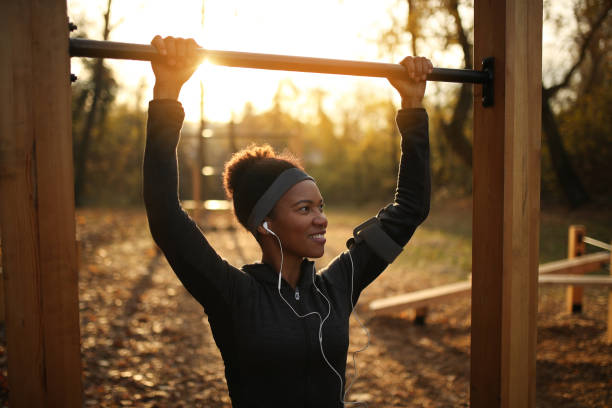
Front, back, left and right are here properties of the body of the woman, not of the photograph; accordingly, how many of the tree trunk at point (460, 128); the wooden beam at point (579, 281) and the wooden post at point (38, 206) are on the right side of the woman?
1

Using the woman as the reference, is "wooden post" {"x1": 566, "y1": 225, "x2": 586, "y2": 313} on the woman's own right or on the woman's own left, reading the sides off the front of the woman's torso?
on the woman's own left

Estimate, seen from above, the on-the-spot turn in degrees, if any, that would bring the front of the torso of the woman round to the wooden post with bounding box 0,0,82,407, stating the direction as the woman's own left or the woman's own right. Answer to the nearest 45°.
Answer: approximately 90° to the woman's own right

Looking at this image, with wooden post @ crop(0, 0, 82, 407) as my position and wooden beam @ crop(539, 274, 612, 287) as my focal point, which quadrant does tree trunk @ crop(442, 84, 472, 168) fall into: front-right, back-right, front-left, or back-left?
front-left

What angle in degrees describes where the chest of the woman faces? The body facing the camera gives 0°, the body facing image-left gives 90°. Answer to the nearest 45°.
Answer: approximately 315°

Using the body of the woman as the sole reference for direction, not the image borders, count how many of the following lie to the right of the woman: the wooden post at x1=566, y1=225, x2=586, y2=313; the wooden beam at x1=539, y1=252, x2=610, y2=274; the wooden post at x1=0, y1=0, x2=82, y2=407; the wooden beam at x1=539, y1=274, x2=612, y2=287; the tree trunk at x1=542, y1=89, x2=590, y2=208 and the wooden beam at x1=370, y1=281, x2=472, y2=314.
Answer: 1

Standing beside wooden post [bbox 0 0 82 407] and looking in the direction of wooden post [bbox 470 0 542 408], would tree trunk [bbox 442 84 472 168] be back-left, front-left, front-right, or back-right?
front-left

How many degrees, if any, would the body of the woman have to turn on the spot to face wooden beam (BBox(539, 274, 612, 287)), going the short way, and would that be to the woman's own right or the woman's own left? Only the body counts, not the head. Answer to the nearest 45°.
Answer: approximately 90° to the woman's own left

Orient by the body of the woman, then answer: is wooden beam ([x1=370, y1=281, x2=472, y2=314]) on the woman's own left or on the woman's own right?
on the woman's own left
